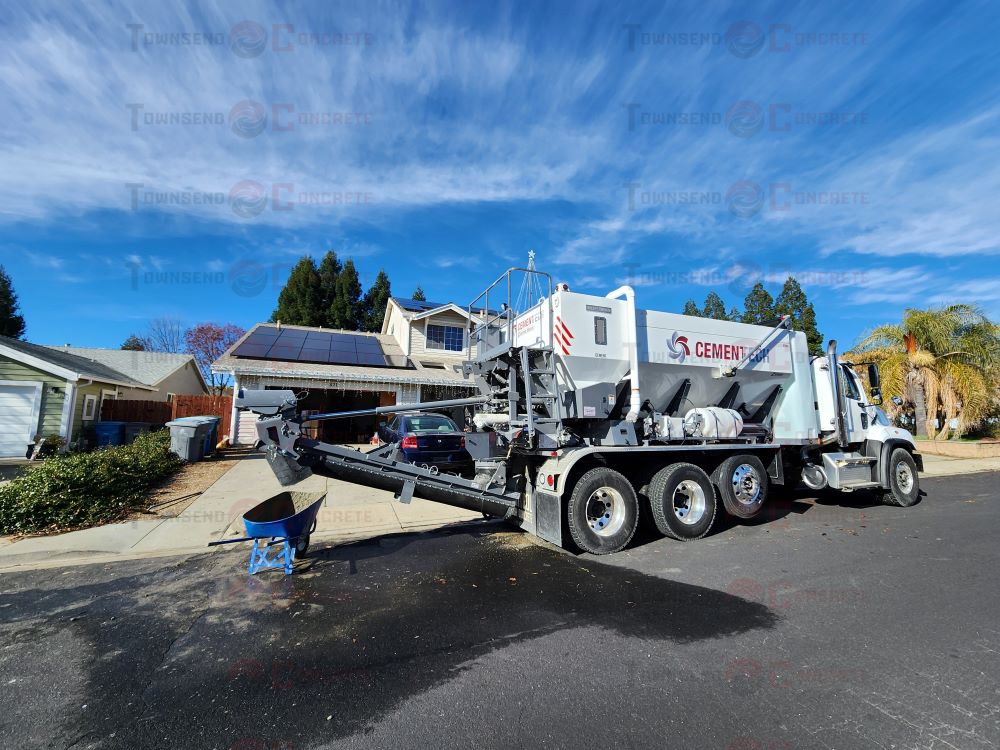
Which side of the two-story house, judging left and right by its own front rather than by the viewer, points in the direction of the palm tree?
left

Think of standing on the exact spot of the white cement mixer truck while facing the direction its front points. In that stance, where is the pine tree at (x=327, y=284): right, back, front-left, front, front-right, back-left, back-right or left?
left

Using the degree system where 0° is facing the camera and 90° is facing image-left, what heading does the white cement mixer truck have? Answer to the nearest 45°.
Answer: approximately 225°

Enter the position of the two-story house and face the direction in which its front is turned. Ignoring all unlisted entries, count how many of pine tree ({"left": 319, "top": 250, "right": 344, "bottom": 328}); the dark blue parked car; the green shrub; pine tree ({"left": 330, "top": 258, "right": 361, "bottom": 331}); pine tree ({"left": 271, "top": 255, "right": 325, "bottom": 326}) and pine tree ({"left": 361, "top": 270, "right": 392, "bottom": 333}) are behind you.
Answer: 4

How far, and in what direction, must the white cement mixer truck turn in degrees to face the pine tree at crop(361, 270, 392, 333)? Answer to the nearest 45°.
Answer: approximately 90° to its left

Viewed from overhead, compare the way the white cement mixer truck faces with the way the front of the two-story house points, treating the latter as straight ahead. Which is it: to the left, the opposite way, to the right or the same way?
to the left

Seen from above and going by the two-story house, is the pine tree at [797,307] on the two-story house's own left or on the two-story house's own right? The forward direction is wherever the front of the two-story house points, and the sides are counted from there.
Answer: on the two-story house's own left

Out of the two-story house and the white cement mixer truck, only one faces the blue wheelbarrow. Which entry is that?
the two-story house

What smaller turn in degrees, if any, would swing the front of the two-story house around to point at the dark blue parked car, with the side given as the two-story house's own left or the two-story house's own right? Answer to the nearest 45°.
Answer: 0° — it already faces it

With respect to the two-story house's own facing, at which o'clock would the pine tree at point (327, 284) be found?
The pine tree is roughly at 6 o'clock from the two-story house.

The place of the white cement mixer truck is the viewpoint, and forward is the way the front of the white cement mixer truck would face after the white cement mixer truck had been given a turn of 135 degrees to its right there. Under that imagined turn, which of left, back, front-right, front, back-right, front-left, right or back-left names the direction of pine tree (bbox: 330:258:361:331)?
back-right

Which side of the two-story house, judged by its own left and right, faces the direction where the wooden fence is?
right

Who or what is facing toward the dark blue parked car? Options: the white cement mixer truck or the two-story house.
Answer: the two-story house

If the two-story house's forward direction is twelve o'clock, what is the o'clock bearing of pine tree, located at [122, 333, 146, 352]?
The pine tree is roughly at 5 o'clock from the two-story house.

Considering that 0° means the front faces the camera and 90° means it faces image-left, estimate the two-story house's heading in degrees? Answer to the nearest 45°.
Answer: approximately 0°

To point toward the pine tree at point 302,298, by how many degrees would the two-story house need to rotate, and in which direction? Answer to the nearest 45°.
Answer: approximately 180°
